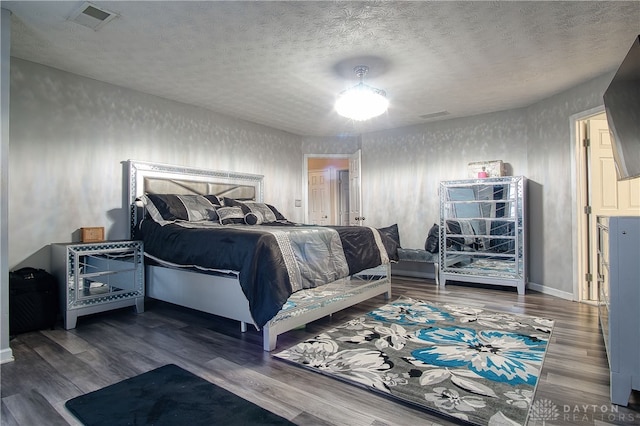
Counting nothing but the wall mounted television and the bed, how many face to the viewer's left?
1

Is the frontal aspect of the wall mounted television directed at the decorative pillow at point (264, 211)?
yes

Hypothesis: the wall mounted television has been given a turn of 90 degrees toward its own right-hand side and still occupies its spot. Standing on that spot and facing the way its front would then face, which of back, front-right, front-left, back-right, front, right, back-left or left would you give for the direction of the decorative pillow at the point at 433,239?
front-left

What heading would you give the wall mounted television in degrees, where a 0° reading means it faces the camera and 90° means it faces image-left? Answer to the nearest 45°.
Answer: approximately 90°

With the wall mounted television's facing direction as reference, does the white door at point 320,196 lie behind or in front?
in front

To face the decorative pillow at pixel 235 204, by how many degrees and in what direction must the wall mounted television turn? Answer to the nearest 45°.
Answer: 0° — it already faces it

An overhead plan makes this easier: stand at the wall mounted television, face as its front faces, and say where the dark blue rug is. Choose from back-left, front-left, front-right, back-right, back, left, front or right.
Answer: front-left

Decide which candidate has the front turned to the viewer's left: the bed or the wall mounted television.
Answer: the wall mounted television

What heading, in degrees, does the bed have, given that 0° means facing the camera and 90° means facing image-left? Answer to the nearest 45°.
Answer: approximately 315°

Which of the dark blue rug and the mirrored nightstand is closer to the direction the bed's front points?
the dark blue rug

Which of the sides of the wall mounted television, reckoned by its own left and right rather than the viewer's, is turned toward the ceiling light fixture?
front

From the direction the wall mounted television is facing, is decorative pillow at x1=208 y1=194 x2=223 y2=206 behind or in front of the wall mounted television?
in front

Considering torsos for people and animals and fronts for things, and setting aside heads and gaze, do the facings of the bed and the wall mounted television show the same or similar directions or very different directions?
very different directions
